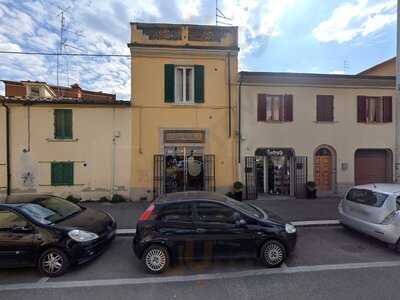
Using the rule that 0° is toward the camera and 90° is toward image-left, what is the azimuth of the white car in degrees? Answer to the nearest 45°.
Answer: approximately 225°

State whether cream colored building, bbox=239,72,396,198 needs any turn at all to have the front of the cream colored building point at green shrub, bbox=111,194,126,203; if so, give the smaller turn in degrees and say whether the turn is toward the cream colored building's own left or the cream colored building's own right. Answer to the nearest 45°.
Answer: approximately 45° to the cream colored building's own right

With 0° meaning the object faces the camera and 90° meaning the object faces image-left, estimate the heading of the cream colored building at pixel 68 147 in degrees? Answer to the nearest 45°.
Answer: approximately 0°

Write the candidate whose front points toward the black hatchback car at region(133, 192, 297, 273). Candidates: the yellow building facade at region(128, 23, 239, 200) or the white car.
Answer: the yellow building facade

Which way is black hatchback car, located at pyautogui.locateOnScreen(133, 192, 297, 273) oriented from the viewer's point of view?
to the viewer's right

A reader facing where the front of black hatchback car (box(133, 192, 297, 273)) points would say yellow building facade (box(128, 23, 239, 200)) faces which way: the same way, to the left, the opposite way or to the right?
to the right

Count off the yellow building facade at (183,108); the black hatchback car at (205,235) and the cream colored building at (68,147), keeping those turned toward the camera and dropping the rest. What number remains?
2

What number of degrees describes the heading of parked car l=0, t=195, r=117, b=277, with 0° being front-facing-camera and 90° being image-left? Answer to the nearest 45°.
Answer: approximately 315°

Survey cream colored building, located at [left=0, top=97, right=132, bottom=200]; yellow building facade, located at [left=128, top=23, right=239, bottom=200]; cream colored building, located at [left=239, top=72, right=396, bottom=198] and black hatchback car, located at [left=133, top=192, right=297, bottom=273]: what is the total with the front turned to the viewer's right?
1

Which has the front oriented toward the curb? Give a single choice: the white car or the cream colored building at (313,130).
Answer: the cream colored building

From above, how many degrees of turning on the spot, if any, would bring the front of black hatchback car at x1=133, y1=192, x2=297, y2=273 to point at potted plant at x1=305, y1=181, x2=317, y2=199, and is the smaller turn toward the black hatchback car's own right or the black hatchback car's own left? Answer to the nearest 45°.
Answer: approximately 45° to the black hatchback car's own left

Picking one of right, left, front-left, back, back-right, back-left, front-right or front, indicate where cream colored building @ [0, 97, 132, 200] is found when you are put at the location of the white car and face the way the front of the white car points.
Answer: back-left

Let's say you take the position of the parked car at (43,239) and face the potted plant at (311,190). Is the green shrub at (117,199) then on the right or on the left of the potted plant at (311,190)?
left

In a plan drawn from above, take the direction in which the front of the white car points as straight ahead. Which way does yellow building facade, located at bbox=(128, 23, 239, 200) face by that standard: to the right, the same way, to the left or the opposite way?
to the right
